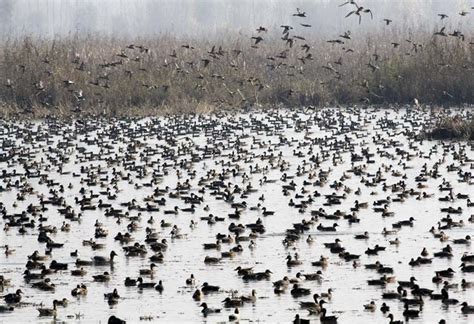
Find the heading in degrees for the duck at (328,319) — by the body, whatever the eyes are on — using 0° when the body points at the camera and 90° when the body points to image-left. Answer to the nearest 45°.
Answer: approximately 90°

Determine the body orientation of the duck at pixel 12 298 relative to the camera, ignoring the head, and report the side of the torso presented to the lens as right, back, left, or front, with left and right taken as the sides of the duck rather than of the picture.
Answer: right

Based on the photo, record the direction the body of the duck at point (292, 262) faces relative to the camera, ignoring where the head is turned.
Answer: to the viewer's left

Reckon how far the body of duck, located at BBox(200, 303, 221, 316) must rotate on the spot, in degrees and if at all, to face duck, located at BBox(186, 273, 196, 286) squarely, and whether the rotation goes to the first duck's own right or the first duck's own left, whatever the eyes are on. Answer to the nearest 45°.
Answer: approximately 90° to the first duck's own right

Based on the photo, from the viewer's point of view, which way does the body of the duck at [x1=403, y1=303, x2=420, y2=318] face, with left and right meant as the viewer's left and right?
facing to the left of the viewer
